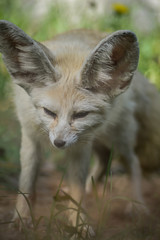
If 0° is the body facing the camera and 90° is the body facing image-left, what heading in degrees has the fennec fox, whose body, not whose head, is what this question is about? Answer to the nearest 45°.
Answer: approximately 45°
